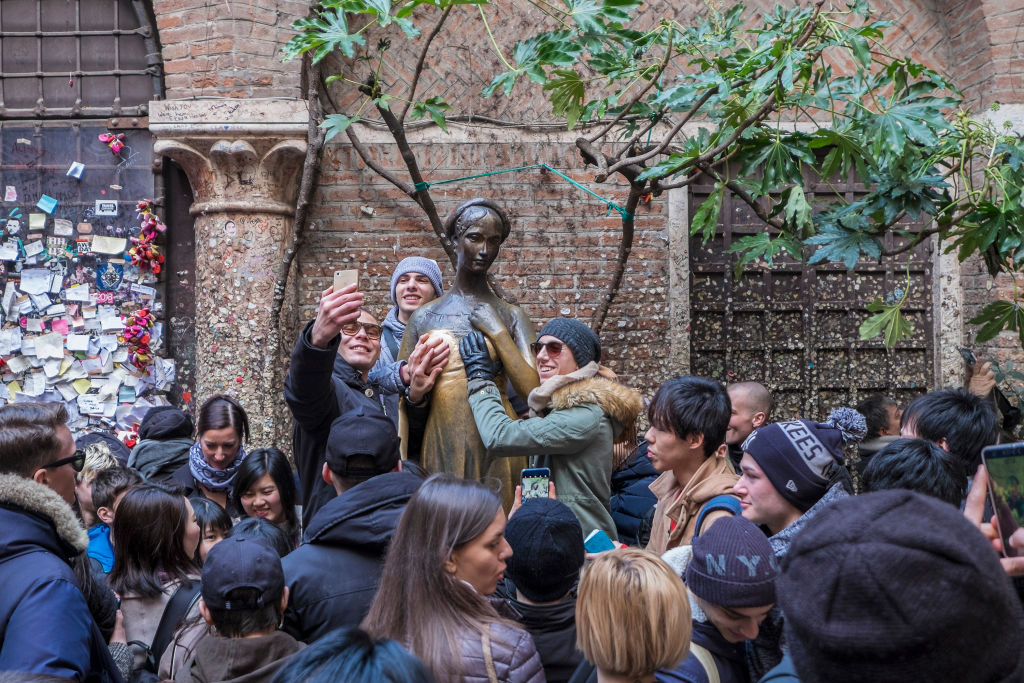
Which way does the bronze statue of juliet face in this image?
toward the camera

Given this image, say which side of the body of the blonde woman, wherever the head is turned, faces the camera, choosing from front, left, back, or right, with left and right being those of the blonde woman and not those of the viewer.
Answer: back

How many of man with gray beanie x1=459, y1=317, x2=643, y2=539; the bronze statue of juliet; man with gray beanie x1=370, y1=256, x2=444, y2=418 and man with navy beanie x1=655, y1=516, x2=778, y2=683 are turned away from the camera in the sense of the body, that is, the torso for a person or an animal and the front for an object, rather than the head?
0

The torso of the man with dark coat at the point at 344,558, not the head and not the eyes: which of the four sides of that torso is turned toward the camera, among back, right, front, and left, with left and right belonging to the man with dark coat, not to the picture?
back

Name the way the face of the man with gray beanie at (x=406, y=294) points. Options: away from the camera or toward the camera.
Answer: toward the camera

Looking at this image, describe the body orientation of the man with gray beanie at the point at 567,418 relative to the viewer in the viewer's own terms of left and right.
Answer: facing to the left of the viewer

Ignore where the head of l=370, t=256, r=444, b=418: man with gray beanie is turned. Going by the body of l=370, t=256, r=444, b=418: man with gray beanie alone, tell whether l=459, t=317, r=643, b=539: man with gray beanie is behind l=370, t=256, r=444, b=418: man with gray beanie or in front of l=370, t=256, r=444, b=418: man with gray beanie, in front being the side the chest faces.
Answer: in front

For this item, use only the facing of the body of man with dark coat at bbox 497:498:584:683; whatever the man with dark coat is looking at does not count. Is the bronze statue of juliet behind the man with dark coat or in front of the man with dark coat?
in front

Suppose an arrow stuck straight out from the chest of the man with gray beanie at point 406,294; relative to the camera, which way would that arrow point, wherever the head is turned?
toward the camera

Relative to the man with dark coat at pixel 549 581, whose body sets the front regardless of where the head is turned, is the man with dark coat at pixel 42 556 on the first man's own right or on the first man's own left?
on the first man's own left

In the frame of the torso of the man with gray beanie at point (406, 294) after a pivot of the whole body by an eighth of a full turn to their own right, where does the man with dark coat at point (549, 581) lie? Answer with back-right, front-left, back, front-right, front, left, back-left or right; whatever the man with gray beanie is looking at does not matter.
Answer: front-left

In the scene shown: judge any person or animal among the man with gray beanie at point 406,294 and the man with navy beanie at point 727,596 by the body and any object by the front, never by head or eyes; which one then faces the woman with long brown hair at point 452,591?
the man with gray beanie at point 406,294

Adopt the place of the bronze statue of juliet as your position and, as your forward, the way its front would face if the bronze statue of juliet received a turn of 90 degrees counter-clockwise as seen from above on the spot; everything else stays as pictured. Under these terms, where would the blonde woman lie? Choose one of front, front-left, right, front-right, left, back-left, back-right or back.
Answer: right

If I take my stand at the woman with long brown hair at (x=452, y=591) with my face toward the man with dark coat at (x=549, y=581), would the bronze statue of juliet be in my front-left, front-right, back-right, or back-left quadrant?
front-left

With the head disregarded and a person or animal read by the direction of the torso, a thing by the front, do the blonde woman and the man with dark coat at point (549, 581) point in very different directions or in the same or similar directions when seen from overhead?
same or similar directions

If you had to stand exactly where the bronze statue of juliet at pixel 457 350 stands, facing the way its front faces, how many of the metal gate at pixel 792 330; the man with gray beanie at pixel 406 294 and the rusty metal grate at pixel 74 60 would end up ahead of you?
0

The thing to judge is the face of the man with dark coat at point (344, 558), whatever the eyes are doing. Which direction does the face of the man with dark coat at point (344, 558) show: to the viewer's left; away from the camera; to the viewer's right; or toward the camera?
away from the camera

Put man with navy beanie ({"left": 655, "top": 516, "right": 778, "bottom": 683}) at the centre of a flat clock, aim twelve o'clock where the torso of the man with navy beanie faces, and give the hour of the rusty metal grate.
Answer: The rusty metal grate is roughly at 6 o'clock from the man with navy beanie.

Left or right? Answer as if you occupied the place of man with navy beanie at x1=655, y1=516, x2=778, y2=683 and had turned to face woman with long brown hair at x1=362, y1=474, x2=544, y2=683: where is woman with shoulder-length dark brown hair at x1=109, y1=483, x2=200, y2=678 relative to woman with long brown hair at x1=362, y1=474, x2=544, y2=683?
right

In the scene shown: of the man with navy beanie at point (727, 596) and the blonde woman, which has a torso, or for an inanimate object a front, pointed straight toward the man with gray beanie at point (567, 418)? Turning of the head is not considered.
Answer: the blonde woman

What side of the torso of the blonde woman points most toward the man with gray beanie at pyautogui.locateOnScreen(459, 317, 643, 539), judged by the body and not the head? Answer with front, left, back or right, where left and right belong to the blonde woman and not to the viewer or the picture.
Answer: front
